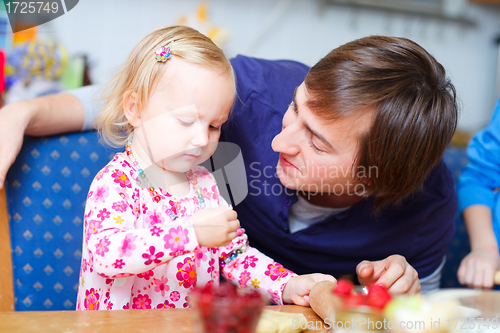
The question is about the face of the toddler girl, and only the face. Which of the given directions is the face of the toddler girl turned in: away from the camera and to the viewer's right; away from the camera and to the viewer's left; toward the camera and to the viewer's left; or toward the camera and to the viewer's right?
toward the camera and to the viewer's right

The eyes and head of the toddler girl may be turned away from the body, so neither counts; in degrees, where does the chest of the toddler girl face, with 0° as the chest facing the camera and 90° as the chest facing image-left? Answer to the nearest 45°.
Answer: approximately 315°

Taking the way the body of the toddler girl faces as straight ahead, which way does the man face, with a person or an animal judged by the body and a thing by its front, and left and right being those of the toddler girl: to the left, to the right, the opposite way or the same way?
to the right

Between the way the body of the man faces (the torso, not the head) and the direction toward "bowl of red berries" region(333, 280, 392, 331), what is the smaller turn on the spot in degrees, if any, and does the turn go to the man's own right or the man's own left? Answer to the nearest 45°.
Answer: approximately 45° to the man's own left

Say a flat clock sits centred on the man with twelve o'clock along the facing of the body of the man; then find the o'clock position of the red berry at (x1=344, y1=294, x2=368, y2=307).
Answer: The red berry is roughly at 11 o'clock from the man.

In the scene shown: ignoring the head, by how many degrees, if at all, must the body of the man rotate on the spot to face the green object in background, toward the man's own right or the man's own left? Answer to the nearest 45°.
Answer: approximately 90° to the man's own right

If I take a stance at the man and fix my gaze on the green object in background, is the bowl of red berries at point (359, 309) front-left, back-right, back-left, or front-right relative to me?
back-left

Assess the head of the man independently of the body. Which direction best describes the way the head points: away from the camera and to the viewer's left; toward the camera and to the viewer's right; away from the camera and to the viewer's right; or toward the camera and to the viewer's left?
toward the camera and to the viewer's left

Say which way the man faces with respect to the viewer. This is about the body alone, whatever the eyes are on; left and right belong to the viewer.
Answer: facing the viewer and to the left of the viewer
